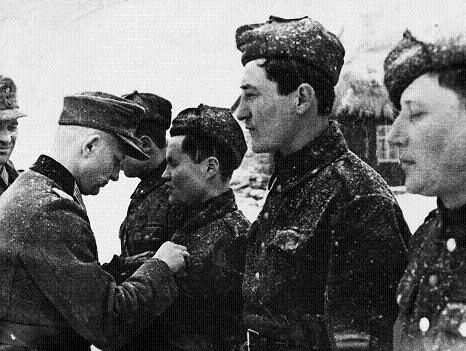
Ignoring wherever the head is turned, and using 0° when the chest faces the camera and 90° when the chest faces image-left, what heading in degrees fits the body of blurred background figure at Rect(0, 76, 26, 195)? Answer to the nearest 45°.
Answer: approximately 315°

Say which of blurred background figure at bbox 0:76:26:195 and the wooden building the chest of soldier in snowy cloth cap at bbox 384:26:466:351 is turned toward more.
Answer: the blurred background figure

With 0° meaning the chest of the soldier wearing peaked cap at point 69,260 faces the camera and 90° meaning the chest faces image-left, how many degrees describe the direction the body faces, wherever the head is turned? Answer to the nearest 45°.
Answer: approximately 270°

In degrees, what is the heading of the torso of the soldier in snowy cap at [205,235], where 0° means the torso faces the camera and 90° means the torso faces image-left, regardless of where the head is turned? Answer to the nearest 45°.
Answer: approximately 90°

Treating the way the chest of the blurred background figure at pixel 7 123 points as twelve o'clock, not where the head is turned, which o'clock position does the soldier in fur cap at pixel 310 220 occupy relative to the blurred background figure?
The soldier in fur cap is roughly at 1 o'clock from the blurred background figure.

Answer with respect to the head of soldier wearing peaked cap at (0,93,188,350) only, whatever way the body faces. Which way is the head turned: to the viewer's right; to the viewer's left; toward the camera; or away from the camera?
to the viewer's right

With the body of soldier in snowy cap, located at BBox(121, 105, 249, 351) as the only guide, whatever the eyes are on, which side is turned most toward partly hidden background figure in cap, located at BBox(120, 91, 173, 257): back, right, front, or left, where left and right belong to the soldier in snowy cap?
right

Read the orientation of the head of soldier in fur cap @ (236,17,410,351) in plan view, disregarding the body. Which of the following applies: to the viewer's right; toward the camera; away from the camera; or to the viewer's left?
to the viewer's left

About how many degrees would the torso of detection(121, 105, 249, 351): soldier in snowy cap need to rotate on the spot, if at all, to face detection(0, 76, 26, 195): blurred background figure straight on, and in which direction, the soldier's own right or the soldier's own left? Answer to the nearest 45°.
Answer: approximately 45° to the soldier's own right

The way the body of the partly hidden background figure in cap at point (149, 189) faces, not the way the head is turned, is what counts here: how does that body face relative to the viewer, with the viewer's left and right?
facing to the left of the viewer

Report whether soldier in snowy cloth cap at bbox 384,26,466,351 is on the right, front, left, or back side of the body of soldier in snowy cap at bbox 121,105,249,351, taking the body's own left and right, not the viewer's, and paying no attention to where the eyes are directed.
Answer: left

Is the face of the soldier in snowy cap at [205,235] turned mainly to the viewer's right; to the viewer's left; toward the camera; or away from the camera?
to the viewer's left
